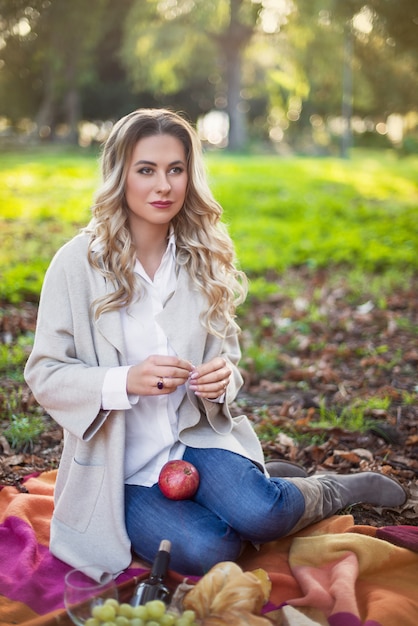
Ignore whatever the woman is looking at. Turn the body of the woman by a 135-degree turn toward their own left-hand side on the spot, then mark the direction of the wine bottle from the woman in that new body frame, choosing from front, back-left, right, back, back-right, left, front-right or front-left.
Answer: back

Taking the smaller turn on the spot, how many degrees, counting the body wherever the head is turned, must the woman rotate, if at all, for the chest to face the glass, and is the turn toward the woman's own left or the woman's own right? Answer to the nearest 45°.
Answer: approximately 45° to the woman's own right

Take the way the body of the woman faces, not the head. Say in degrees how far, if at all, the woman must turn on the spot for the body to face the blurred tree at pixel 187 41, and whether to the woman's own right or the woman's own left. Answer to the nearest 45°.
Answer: approximately 135° to the woman's own left

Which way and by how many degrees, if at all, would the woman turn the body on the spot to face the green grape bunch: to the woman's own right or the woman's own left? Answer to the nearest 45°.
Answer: approximately 45° to the woman's own right

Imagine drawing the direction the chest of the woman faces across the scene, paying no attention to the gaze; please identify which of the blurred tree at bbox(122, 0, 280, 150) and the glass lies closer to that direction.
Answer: the glass

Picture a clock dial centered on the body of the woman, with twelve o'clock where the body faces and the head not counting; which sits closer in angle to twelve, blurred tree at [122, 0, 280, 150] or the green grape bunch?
the green grape bunch

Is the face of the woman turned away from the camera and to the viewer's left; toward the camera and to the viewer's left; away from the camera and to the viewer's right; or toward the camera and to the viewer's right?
toward the camera and to the viewer's right

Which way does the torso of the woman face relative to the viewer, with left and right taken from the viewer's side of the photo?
facing the viewer and to the right of the viewer
